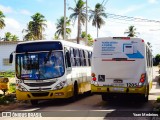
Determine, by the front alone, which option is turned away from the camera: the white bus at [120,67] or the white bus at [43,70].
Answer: the white bus at [120,67]

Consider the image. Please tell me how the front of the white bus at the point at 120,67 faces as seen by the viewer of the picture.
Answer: facing away from the viewer

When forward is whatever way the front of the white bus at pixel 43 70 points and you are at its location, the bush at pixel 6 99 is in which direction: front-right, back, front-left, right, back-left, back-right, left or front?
front

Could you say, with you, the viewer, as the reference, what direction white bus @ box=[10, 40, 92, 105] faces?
facing the viewer and to the left of the viewer

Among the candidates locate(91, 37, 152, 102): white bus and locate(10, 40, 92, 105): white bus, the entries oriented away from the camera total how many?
1

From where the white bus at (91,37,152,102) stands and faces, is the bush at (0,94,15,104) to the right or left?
on its left

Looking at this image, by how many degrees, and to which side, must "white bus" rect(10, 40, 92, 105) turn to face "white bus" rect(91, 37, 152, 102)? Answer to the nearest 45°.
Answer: approximately 135° to its left

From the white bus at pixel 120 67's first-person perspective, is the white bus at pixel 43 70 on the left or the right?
on its left
